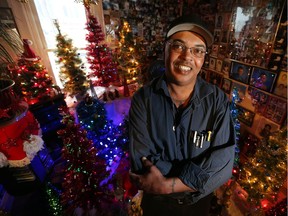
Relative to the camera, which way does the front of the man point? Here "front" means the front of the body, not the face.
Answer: toward the camera

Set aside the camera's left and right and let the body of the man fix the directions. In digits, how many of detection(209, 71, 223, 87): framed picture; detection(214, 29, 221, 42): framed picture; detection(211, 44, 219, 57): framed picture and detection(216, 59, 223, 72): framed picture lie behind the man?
4

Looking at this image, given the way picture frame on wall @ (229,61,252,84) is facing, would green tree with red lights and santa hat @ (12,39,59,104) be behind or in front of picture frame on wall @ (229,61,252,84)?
in front

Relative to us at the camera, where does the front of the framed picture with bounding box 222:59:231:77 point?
facing the viewer and to the left of the viewer

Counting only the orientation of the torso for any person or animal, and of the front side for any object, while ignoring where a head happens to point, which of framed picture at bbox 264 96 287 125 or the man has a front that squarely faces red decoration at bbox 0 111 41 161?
the framed picture

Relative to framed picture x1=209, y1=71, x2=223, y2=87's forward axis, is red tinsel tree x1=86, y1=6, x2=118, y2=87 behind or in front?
in front

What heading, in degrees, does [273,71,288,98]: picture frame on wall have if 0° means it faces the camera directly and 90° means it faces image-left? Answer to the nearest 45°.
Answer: approximately 45°

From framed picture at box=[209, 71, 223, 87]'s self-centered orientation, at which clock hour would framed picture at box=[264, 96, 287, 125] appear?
framed picture at box=[264, 96, 287, 125] is roughly at 9 o'clock from framed picture at box=[209, 71, 223, 87].
